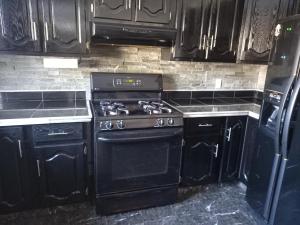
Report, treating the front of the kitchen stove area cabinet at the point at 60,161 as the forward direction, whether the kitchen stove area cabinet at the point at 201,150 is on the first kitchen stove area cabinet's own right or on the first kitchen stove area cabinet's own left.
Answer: on the first kitchen stove area cabinet's own left

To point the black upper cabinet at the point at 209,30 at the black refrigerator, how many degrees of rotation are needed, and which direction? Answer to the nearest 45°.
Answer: approximately 45° to its left

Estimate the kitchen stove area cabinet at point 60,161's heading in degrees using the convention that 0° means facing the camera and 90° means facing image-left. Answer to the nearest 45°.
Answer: approximately 0°

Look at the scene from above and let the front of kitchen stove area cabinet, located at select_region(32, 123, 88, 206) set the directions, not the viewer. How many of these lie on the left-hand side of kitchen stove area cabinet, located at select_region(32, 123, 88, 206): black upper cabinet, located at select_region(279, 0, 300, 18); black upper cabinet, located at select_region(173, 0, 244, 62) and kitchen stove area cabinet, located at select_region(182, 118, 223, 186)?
3

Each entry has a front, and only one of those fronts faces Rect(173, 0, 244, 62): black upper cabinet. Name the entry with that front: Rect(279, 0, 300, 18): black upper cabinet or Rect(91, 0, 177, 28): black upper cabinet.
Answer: Rect(279, 0, 300, 18): black upper cabinet

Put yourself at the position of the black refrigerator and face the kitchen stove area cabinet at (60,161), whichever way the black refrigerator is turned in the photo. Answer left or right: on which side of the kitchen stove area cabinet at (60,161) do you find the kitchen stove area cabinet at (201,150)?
right

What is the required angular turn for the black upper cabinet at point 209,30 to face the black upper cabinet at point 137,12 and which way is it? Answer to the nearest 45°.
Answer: approximately 45° to its right

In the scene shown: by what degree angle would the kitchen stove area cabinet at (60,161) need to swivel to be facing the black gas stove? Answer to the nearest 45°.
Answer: approximately 90° to its left
